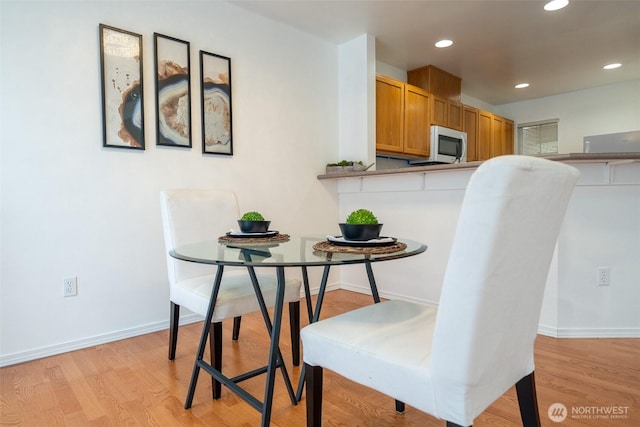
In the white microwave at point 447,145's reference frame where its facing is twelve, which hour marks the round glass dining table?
The round glass dining table is roughly at 2 o'clock from the white microwave.

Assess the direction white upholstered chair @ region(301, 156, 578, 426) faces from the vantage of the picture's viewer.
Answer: facing away from the viewer and to the left of the viewer

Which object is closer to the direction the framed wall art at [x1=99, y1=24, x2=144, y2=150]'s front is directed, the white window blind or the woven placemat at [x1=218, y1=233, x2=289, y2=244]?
the woven placemat

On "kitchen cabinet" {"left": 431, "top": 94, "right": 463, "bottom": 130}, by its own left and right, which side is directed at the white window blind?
left

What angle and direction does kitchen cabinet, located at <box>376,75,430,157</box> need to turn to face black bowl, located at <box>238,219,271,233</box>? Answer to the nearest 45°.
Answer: approximately 45° to its right
